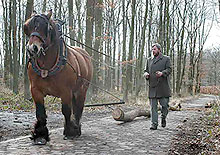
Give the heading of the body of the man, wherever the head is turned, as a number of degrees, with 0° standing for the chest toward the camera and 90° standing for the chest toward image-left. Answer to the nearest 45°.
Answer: approximately 45°

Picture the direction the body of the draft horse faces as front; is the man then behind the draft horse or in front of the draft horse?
behind

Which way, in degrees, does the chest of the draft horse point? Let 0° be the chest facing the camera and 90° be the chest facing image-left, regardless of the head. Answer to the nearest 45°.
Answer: approximately 45°

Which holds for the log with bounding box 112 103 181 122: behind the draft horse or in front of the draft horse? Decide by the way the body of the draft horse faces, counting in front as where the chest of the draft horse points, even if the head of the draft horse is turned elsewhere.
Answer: behind
